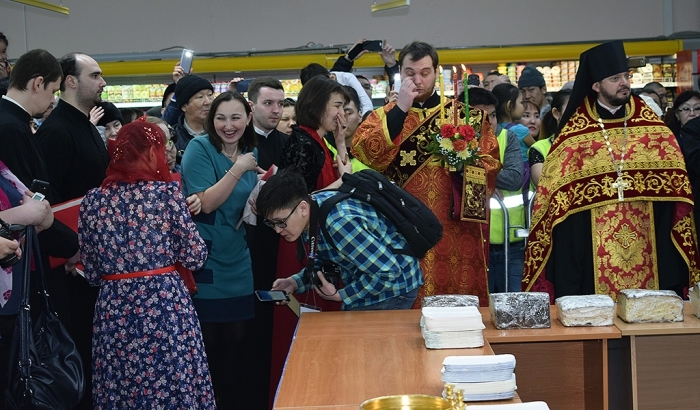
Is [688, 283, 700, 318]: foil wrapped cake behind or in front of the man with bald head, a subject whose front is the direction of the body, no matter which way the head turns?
in front

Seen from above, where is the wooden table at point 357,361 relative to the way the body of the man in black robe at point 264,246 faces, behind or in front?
in front

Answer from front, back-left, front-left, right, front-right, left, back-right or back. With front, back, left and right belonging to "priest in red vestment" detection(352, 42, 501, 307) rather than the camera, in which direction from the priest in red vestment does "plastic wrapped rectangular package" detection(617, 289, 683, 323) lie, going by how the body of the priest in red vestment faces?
front-left

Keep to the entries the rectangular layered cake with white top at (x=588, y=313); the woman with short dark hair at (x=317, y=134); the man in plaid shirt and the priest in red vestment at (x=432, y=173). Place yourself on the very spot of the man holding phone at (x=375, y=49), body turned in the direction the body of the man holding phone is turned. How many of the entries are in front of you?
4

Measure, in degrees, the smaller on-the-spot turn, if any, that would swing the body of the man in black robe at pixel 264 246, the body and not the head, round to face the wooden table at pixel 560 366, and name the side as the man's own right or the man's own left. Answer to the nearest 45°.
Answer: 0° — they already face it

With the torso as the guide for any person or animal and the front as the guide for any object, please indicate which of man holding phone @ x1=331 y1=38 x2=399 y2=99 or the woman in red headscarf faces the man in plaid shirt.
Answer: the man holding phone

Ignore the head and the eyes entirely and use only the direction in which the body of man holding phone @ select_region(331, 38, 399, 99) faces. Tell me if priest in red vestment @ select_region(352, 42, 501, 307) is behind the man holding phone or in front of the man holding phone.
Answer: in front

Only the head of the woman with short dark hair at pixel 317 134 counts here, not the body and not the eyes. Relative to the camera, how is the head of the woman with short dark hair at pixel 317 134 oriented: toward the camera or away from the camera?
toward the camera

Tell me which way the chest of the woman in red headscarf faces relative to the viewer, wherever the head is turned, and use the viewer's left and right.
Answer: facing away from the viewer

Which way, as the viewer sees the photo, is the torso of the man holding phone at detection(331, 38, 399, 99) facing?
toward the camera

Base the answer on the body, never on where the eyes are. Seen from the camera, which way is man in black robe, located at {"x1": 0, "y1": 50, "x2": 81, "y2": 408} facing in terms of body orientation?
to the viewer's right

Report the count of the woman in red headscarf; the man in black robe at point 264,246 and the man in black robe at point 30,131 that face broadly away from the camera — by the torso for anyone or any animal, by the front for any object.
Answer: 1

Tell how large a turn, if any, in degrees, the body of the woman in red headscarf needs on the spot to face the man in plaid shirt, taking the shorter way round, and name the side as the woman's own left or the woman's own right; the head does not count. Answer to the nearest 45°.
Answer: approximately 90° to the woman's own right

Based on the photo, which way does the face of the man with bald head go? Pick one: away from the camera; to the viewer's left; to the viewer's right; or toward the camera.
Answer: to the viewer's right

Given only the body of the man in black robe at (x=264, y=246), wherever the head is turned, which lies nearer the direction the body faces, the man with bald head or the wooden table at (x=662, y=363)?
the wooden table

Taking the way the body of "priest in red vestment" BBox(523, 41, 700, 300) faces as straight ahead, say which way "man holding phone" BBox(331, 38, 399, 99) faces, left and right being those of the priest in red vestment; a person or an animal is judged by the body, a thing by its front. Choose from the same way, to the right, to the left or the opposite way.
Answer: the same way
